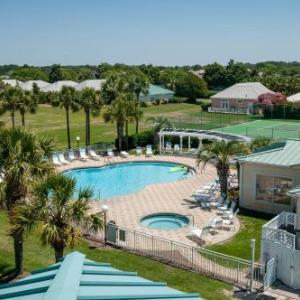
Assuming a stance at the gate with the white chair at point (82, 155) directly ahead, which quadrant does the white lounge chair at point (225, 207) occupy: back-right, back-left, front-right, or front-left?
front-right

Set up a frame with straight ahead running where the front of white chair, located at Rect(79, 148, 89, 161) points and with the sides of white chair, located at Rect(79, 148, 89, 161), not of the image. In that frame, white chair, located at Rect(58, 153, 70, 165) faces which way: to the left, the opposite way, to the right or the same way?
the same way

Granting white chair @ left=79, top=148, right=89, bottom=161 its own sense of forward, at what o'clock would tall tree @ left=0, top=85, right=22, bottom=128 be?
The tall tree is roughly at 5 o'clock from the white chair.

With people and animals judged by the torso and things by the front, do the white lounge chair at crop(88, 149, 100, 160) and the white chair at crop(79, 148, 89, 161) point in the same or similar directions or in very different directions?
same or similar directions

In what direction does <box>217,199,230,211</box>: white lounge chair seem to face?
to the viewer's left

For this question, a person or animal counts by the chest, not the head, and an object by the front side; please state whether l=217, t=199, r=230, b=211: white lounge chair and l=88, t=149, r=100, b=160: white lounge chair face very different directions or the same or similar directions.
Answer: very different directions

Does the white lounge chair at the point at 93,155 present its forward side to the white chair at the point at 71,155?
no

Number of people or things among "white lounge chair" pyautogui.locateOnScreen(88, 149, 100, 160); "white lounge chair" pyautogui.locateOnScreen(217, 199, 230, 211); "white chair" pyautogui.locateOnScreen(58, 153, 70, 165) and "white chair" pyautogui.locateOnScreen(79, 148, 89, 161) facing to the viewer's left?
1

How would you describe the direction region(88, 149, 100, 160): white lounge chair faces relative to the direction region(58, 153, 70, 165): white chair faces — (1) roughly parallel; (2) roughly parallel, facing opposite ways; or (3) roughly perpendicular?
roughly parallel

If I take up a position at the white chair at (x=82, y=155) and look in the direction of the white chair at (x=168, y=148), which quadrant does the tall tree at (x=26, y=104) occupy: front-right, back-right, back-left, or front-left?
back-left

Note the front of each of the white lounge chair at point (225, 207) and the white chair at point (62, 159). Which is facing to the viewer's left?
the white lounge chair

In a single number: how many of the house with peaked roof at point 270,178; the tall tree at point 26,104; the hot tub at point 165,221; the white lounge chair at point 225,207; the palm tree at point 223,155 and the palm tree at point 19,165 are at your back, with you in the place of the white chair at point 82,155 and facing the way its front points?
1

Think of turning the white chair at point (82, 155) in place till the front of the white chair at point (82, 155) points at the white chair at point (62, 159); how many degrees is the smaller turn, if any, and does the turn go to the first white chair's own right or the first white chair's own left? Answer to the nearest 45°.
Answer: approximately 90° to the first white chair's own right

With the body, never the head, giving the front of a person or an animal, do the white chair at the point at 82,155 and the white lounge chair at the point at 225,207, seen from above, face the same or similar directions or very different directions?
very different directions

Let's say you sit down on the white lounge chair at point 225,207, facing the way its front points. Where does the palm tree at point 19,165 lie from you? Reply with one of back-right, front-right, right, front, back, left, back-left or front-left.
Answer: front-left

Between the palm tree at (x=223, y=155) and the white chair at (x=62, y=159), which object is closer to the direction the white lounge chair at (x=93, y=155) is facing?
the palm tree

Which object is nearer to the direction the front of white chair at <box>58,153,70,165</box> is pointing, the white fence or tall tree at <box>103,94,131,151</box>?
the white fence

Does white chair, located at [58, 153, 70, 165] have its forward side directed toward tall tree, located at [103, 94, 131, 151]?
no
